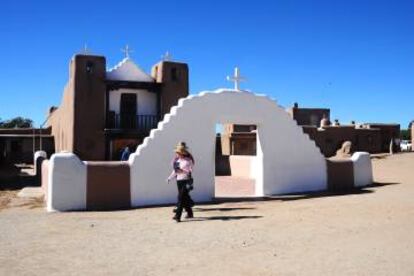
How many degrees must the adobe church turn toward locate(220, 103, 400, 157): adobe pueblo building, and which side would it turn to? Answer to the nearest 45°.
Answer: approximately 45° to its left

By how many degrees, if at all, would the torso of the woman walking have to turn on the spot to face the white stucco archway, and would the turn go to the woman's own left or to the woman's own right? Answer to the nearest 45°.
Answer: approximately 135° to the woman's own right

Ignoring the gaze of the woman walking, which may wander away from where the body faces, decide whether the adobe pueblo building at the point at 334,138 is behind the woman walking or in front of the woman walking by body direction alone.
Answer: behind

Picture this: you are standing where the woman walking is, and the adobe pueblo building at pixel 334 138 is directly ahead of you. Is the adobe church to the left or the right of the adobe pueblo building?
left

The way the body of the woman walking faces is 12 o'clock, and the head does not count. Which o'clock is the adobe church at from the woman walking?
The adobe church is roughly at 4 o'clock from the woman walking.

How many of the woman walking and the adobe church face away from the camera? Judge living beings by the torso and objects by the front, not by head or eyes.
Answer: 0

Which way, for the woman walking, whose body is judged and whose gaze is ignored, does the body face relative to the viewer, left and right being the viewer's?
facing the viewer and to the left of the viewer

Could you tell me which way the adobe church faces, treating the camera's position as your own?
facing the viewer and to the right of the viewer
